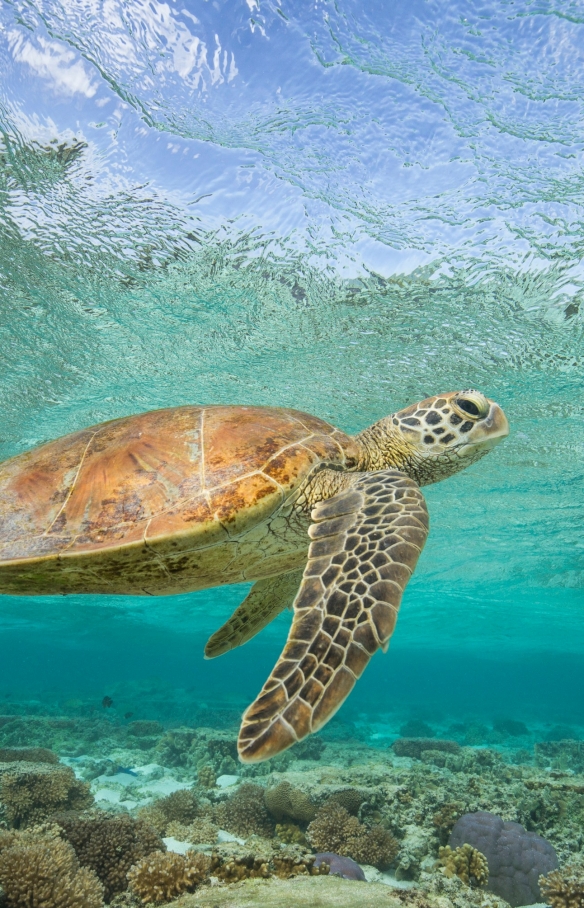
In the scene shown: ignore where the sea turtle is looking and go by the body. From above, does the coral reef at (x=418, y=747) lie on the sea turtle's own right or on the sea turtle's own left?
on the sea turtle's own left

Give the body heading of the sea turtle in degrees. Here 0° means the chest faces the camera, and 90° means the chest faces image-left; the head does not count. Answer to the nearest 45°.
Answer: approximately 270°
